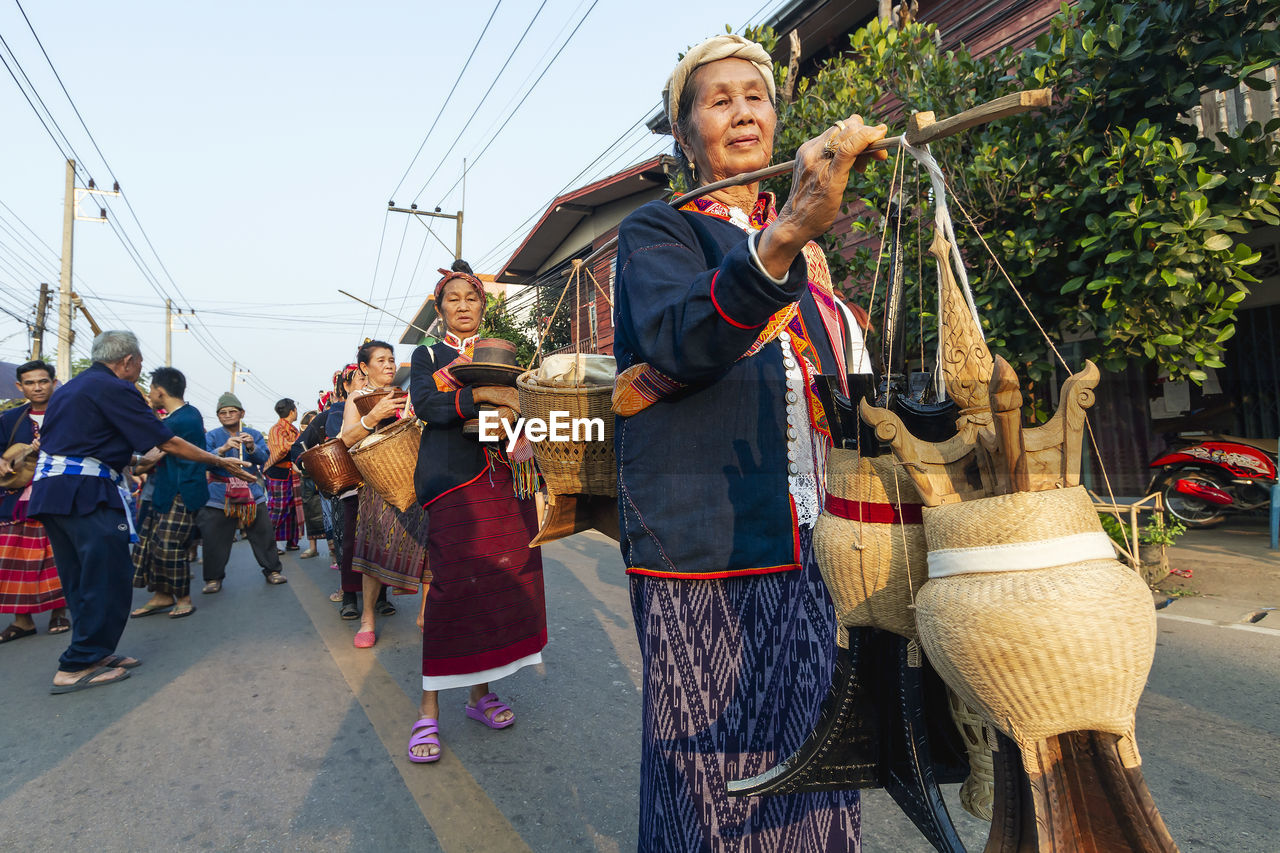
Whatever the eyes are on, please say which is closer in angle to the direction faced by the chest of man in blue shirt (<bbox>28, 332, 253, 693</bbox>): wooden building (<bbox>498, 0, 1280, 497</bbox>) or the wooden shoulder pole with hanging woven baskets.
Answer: the wooden building

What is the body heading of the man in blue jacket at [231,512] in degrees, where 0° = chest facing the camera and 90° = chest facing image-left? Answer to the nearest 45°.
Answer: approximately 0°

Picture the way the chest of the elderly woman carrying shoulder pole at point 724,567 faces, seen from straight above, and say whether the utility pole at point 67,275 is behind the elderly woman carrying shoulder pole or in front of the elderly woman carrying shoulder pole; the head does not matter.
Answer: behind

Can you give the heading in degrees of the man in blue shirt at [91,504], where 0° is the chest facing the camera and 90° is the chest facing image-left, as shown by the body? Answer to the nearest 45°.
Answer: approximately 225°

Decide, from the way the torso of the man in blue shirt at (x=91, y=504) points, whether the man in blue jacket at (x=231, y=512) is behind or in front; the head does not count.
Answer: in front

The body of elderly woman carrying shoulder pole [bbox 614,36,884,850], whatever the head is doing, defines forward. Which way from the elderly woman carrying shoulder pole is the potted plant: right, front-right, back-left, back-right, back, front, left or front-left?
left

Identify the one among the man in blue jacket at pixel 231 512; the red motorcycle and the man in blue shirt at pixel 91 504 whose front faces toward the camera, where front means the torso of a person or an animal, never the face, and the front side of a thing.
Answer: the man in blue jacket at pixel 231 512

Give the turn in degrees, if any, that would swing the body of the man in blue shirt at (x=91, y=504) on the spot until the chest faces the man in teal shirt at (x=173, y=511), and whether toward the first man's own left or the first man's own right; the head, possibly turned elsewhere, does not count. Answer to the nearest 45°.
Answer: approximately 45° to the first man's own left

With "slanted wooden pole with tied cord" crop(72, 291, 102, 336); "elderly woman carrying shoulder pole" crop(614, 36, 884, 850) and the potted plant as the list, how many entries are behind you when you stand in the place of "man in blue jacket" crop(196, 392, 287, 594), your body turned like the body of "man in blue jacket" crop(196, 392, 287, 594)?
1
